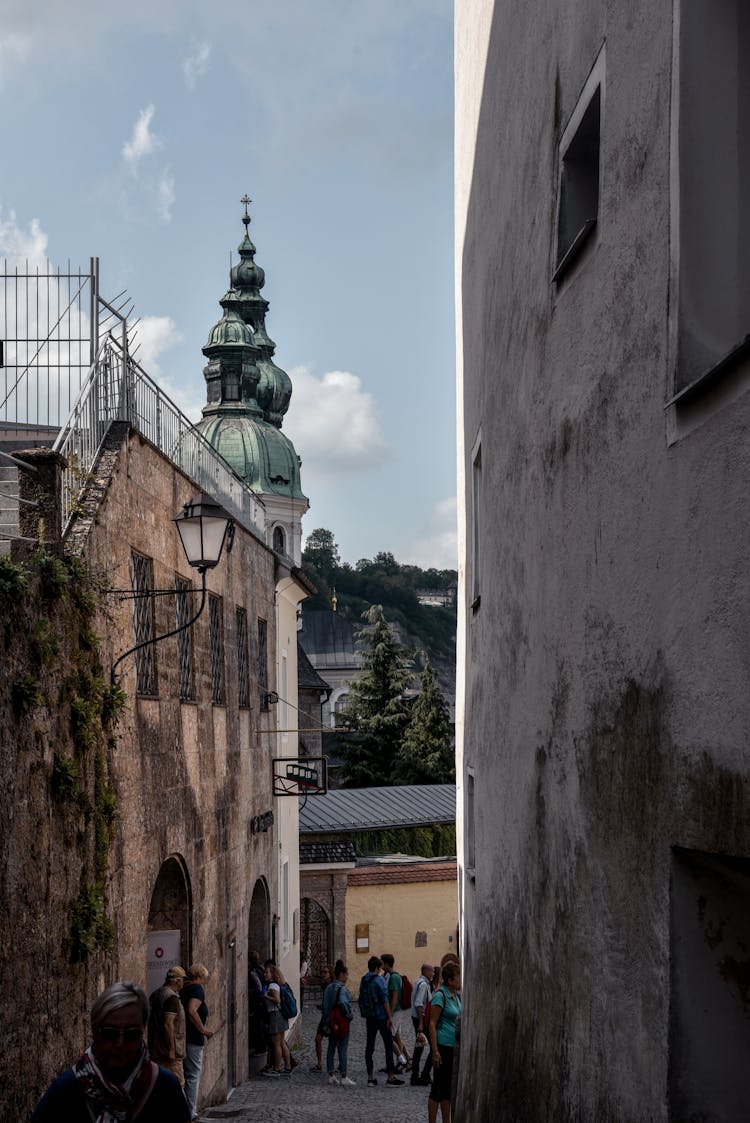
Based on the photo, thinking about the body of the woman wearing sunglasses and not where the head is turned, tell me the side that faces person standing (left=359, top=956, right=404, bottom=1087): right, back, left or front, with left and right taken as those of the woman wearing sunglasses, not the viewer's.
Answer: back

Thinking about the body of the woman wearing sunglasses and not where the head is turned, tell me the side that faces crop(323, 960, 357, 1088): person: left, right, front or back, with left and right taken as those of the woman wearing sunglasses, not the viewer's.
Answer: back

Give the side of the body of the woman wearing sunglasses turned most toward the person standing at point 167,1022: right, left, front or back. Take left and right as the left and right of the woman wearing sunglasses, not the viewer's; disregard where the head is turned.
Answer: back

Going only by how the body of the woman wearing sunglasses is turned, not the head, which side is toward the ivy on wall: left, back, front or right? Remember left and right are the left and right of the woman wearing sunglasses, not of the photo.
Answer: back

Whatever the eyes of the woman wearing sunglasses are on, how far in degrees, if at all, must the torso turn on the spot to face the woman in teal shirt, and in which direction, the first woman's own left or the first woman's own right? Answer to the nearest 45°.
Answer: approximately 180°

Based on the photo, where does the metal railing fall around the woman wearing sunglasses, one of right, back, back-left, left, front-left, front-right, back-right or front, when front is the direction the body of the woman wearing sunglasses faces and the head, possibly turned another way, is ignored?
back

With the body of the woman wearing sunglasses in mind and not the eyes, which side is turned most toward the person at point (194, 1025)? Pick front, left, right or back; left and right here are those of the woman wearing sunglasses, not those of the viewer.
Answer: back

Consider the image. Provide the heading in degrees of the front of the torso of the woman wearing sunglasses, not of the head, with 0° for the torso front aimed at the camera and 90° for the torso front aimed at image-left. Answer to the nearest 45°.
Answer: approximately 0°

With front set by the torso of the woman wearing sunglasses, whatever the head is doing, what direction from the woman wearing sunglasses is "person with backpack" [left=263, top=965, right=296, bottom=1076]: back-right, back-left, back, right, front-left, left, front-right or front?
back
